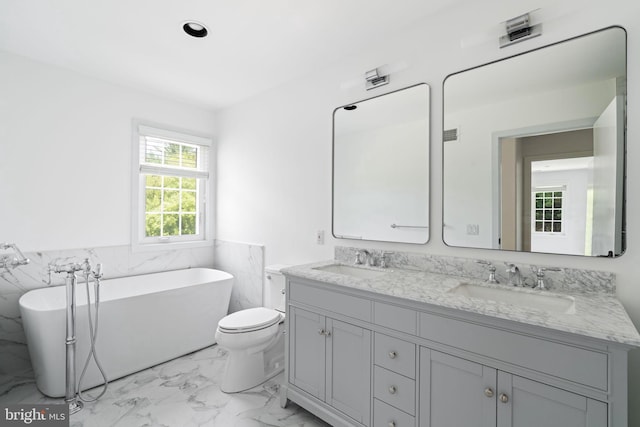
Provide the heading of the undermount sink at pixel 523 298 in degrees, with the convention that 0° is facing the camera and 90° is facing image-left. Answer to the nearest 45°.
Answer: approximately 45°

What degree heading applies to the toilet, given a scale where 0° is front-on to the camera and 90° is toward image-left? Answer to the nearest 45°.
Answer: approximately 45°

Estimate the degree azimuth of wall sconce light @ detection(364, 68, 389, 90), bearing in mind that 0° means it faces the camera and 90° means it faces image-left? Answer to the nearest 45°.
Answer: approximately 45°

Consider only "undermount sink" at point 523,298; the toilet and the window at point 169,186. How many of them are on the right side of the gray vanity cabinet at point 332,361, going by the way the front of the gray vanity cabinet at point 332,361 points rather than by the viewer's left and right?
2

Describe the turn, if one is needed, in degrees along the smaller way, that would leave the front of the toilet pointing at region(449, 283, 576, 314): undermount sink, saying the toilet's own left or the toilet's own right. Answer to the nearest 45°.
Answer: approximately 90° to the toilet's own left

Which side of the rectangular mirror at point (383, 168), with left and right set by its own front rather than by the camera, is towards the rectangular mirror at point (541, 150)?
left

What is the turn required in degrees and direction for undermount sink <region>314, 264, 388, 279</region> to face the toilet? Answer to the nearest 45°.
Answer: approximately 45° to its right

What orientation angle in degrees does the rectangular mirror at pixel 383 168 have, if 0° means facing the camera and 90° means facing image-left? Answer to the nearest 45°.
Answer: approximately 45°

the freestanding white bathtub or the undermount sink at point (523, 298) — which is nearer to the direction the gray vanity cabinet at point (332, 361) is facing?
the freestanding white bathtub
